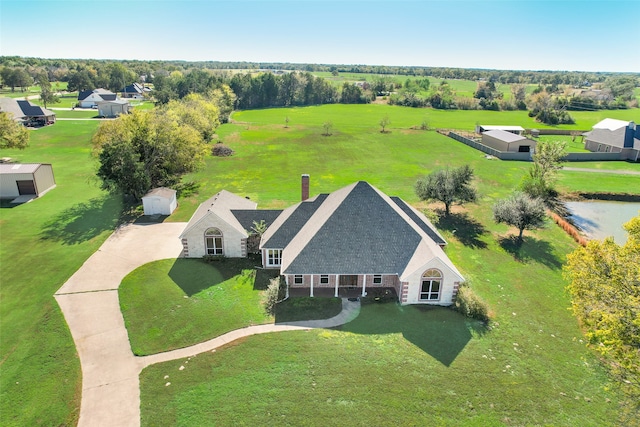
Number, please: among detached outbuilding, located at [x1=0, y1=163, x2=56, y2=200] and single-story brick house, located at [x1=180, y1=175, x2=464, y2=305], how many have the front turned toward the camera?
2

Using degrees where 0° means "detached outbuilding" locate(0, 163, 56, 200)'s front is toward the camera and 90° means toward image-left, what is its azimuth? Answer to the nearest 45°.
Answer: approximately 0°

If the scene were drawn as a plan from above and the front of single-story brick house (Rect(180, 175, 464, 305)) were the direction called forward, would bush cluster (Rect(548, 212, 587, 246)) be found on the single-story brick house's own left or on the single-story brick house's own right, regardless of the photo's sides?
on the single-story brick house's own left

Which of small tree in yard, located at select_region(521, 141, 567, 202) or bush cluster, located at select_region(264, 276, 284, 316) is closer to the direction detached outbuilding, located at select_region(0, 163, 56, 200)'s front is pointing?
the bush cluster

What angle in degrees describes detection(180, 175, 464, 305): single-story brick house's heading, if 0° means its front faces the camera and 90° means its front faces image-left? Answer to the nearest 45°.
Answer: approximately 0°

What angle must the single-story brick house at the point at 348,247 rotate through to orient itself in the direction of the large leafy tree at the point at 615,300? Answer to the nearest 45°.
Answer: approximately 45° to its left

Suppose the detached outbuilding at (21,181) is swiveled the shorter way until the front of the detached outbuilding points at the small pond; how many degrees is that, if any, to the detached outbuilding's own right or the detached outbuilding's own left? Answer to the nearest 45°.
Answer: approximately 45° to the detached outbuilding's own left

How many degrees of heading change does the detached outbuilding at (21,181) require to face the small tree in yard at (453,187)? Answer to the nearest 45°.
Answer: approximately 45° to its left
